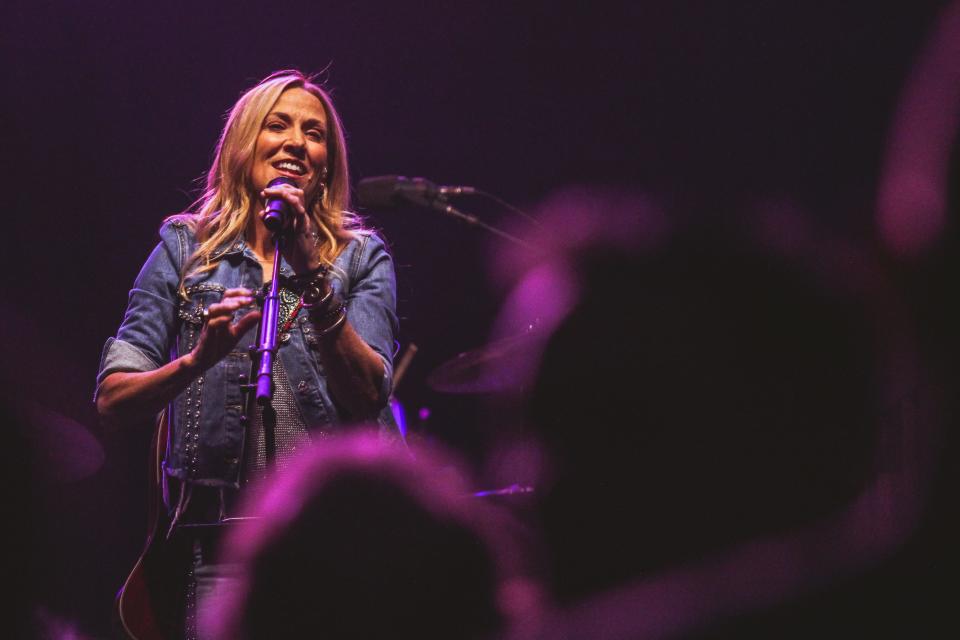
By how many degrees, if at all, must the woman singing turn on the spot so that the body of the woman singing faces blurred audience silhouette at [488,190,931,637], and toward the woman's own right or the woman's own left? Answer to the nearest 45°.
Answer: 0° — they already face them

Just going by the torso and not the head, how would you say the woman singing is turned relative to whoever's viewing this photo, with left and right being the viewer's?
facing the viewer
